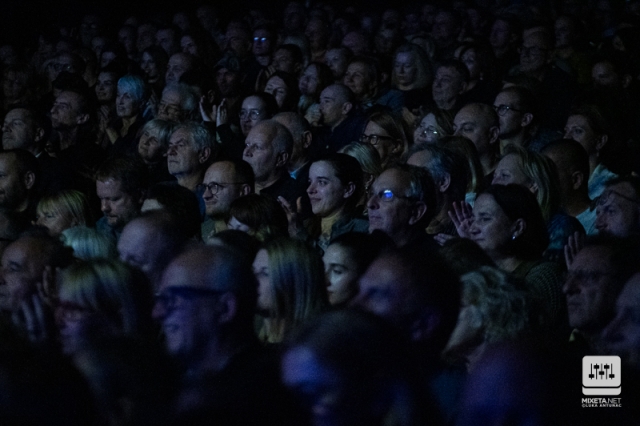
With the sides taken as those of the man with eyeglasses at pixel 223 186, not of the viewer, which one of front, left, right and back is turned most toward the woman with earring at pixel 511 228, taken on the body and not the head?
left

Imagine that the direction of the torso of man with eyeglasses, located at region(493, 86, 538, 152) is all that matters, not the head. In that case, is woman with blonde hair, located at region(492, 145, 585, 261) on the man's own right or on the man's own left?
on the man's own left

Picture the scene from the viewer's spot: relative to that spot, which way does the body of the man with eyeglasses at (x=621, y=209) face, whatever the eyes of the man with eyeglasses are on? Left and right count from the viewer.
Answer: facing the viewer and to the left of the viewer

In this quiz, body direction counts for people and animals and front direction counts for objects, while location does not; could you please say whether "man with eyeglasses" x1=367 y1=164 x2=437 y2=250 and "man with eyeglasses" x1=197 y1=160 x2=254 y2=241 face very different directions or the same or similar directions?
same or similar directions

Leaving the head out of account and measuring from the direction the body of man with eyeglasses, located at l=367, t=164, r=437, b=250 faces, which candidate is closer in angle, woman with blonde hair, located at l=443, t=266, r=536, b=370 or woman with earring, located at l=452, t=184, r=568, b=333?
the woman with blonde hair

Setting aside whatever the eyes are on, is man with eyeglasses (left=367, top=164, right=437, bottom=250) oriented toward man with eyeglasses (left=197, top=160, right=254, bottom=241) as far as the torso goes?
no

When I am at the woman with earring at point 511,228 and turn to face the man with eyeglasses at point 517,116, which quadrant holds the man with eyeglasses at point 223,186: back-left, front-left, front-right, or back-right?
front-left

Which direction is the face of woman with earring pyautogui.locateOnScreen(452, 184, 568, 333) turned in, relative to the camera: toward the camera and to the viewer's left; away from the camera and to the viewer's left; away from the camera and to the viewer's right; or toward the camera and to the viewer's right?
toward the camera and to the viewer's left

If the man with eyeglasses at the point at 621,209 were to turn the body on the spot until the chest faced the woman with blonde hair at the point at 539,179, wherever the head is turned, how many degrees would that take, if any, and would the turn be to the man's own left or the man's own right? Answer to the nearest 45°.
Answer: approximately 90° to the man's own right

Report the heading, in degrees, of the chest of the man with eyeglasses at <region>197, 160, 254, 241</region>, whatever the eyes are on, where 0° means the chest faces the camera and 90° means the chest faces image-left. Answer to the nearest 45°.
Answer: approximately 45°

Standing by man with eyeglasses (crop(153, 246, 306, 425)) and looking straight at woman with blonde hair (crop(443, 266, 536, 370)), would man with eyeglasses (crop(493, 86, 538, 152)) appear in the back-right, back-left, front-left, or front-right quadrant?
front-left
